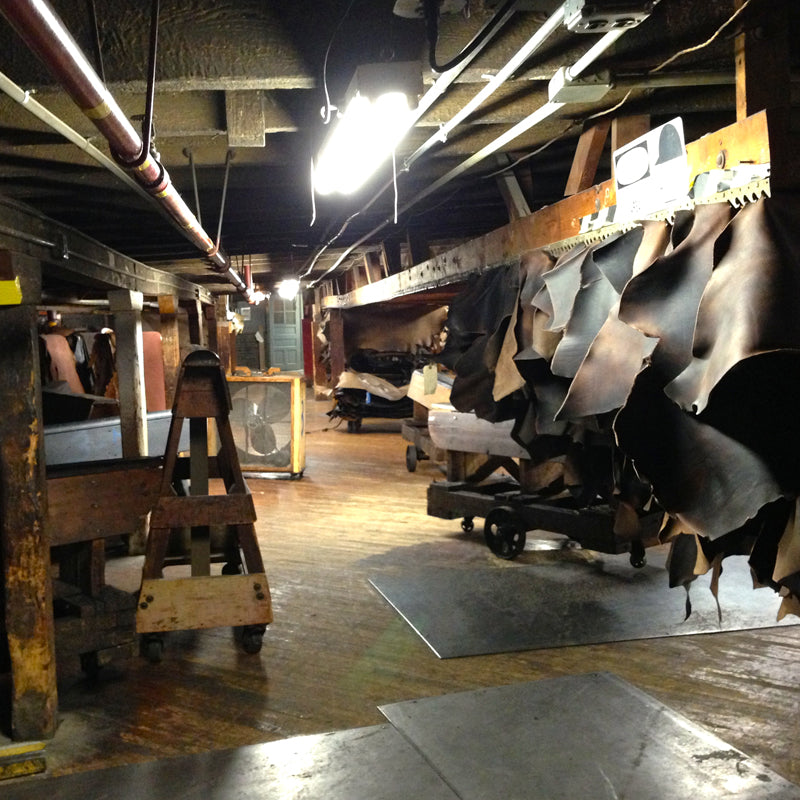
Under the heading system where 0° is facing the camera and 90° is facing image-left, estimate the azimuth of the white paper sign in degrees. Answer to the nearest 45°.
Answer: approximately 45°

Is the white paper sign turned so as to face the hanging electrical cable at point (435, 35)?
yes

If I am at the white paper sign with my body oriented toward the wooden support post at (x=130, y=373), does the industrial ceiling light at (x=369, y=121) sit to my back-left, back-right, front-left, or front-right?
front-left

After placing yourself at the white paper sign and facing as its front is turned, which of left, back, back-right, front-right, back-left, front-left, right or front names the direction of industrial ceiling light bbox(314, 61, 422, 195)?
front-right

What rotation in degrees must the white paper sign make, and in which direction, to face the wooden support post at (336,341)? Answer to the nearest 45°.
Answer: approximately 90° to its right

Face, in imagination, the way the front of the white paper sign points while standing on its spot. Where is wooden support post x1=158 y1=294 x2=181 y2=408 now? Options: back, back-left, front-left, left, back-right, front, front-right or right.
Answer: right

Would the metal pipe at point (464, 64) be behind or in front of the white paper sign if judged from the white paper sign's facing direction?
in front

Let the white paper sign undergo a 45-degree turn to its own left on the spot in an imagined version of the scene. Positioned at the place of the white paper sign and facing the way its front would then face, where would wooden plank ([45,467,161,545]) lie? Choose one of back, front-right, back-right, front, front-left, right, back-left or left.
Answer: right

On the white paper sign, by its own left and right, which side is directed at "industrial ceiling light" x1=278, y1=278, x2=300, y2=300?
right

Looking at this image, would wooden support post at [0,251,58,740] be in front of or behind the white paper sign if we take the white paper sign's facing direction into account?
in front

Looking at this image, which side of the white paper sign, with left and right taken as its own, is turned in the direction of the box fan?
right
